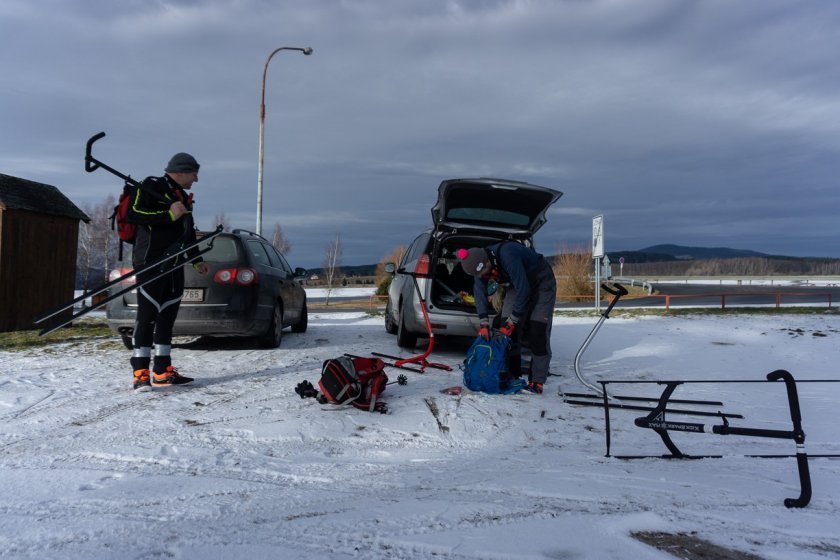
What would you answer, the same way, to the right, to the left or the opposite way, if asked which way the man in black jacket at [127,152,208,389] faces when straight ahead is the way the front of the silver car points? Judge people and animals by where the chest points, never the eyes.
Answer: to the right

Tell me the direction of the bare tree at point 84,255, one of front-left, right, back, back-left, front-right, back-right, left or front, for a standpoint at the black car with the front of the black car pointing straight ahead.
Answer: front-left

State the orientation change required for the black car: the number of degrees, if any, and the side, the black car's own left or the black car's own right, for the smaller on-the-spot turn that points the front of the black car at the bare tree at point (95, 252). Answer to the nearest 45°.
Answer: approximately 45° to the black car's own left

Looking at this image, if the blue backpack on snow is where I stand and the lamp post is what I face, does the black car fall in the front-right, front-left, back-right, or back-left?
front-left

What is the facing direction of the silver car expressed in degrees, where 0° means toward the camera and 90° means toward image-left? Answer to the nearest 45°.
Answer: approximately 135°

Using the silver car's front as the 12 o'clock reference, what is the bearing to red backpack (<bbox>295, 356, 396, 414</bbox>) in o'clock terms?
The red backpack is roughly at 8 o'clock from the silver car.

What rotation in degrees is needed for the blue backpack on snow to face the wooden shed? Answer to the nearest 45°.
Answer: approximately 90° to its right

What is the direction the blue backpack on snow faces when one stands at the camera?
facing the viewer and to the left of the viewer

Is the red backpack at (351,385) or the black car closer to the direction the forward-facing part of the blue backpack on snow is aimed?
the red backpack

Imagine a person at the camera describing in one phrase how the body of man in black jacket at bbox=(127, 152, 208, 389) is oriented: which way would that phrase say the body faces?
to the viewer's right

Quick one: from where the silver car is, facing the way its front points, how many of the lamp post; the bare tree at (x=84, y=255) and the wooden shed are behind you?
0

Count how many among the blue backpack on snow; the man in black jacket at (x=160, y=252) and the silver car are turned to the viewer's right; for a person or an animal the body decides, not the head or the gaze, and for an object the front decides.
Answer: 1

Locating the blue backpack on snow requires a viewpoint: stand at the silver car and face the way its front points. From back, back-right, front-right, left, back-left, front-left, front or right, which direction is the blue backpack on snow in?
back-left

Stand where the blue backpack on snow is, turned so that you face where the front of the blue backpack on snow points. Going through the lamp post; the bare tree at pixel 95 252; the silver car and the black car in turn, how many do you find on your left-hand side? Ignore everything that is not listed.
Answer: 0

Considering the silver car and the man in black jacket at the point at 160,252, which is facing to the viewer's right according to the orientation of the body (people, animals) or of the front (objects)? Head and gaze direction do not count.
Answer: the man in black jacket

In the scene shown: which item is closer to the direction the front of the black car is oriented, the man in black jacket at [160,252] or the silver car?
the silver car
